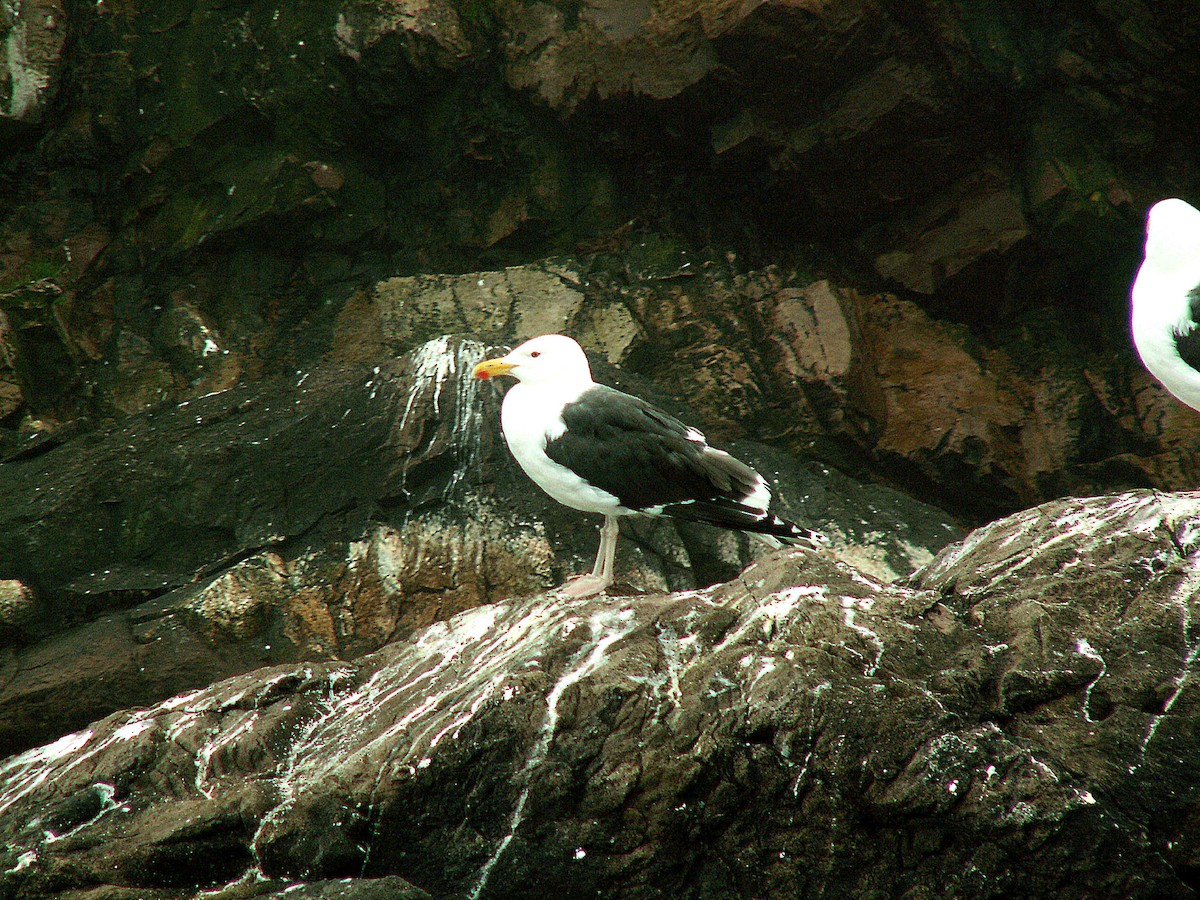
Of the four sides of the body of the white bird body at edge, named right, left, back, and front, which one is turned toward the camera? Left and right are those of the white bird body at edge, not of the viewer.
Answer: left

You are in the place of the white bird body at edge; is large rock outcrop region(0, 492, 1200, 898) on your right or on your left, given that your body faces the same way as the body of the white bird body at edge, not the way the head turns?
on your left

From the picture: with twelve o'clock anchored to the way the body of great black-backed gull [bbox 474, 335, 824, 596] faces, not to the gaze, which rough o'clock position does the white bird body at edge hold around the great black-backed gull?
The white bird body at edge is roughly at 6 o'clock from the great black-backed gull.

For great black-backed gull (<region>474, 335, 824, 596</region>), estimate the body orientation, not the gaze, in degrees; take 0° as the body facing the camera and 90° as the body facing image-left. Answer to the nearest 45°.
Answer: approximately 90°

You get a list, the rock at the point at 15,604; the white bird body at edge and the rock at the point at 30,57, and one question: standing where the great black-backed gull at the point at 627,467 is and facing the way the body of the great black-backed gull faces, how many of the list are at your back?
1

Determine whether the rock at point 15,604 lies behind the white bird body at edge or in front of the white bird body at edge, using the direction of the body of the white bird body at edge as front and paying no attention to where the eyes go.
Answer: in front

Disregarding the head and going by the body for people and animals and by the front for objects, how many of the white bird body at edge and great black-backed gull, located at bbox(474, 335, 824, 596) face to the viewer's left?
2
